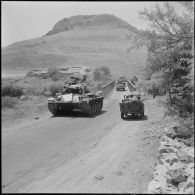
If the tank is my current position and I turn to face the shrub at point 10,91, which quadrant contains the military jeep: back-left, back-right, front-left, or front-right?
back-right
